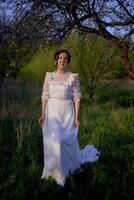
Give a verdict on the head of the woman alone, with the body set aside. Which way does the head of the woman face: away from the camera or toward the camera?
toward the camera

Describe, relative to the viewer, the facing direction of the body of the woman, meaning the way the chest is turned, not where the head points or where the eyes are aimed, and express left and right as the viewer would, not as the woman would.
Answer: facing the viewer
